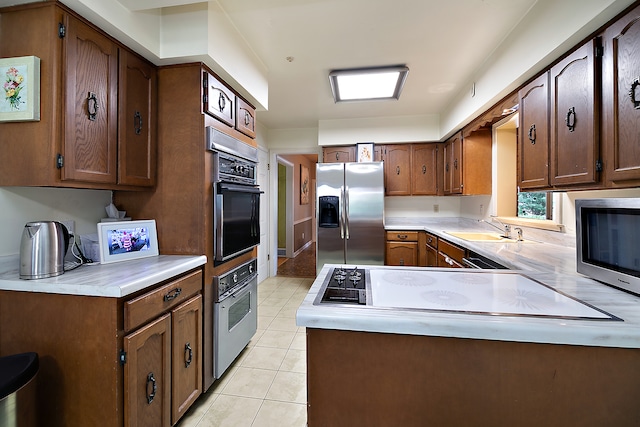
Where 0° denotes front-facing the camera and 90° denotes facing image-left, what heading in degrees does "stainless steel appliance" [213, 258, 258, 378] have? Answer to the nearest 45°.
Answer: approximately 315°

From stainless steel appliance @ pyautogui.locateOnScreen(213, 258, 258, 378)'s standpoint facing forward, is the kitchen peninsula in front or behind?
in front

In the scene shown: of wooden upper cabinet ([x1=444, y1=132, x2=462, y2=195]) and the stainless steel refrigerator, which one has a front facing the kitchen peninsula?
the stainless steel refrigerator

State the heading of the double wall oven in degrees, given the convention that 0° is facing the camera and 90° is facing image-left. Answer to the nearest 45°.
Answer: approximately 315°

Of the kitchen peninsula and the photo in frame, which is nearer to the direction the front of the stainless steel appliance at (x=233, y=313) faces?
the kitchen peninsula

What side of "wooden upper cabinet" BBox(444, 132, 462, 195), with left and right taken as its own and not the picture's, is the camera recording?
left

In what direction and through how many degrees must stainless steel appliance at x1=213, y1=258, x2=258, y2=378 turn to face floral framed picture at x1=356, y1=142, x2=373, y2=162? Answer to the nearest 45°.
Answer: approximately 90° to its left
